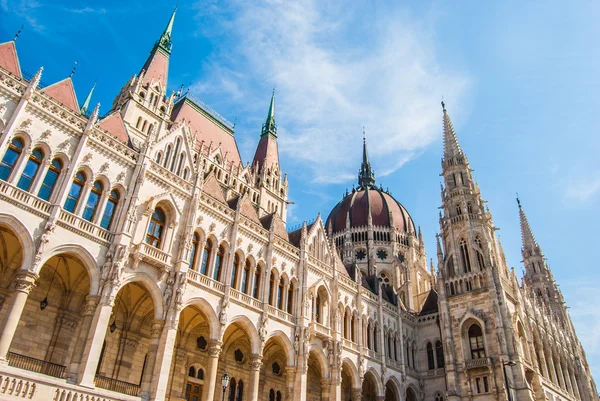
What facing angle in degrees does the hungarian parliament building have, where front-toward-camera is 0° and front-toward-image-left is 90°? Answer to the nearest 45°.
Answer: approximately 315°
